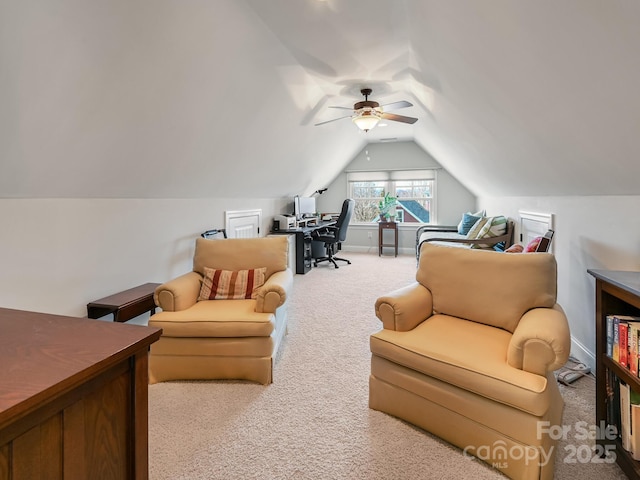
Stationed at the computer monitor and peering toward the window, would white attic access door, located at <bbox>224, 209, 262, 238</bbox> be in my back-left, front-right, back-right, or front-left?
back-right

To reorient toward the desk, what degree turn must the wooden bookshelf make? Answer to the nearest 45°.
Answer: approximately 90° to its right

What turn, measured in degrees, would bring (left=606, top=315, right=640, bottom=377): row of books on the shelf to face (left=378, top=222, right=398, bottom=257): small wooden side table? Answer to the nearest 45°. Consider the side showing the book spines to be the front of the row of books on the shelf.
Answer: approximately 90° to its right

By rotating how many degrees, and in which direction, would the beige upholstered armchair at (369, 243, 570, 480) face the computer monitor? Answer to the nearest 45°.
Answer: approximately 90° to its right

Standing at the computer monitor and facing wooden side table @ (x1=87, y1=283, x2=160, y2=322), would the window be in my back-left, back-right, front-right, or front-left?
back-left
